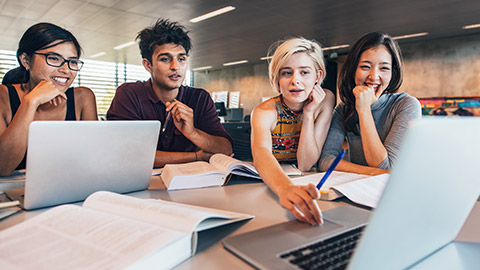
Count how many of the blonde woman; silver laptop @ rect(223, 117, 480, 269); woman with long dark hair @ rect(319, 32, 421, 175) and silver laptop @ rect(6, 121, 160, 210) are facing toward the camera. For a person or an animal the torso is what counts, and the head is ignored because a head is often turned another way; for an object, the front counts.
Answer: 2

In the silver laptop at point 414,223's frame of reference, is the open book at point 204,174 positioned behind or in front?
in front

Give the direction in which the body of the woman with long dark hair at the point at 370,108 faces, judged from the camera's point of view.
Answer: toward the camera

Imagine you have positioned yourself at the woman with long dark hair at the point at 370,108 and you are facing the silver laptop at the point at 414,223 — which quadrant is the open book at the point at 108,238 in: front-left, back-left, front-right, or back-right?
front-right

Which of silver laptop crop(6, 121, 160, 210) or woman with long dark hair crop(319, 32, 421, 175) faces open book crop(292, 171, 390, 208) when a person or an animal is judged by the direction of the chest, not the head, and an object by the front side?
the woman with long dark hair

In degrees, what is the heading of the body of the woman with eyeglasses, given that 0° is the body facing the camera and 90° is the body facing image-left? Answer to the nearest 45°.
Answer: approximately 315°

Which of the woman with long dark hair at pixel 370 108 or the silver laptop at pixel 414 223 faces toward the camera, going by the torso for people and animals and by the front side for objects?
the woman with long dark hair

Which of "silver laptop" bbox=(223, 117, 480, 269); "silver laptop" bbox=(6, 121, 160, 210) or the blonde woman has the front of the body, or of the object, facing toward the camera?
the blonde woman

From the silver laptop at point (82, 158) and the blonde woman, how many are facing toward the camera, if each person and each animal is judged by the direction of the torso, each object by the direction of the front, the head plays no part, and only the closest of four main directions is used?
1

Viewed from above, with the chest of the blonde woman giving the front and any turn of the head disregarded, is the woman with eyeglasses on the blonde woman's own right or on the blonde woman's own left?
on the blonde woman's own right

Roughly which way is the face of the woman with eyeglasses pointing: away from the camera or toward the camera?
toward the camera

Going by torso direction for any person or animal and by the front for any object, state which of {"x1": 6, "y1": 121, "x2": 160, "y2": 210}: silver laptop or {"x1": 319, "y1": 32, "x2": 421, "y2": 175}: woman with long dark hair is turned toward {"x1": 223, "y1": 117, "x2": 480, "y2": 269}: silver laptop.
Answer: the woman with long dark hair

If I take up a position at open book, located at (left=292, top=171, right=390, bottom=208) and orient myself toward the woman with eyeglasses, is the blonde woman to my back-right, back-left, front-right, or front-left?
front-right

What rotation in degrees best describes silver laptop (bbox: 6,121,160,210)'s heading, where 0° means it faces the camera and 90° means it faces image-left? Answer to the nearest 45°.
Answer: approximately 135°

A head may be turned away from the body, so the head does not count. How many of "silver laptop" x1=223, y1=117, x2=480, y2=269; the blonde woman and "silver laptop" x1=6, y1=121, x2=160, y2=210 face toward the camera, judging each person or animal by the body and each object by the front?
1
